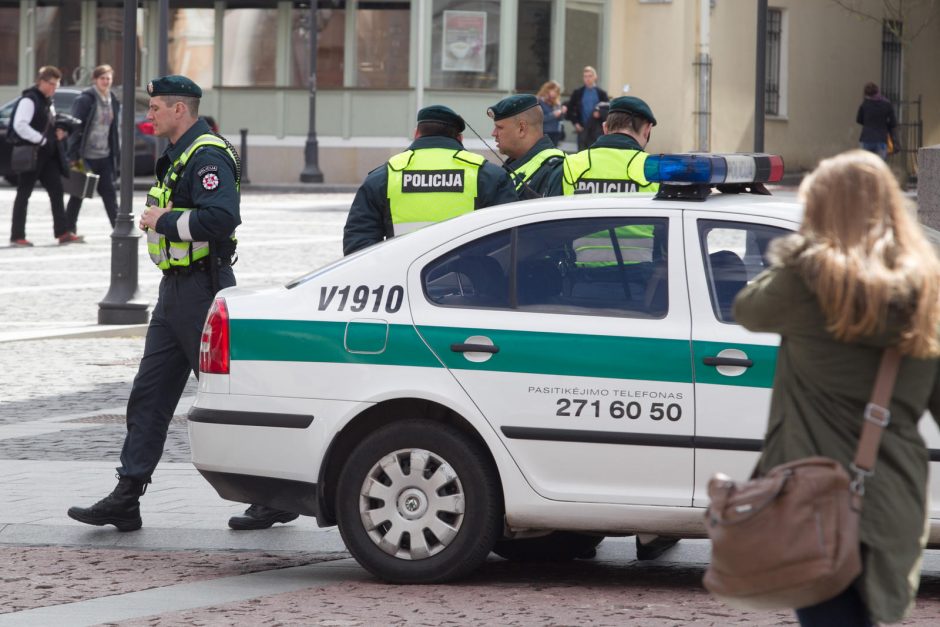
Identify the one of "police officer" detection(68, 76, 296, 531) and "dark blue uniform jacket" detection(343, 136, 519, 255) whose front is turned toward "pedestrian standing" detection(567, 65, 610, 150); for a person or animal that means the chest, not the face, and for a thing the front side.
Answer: the dark blue uniform jacket

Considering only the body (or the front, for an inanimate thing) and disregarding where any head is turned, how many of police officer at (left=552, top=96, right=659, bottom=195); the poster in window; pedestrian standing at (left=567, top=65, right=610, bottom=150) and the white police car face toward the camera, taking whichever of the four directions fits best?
2

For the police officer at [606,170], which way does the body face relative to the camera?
away from the camera

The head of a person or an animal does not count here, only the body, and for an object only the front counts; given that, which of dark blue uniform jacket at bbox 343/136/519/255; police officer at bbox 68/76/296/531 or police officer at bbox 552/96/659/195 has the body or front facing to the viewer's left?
police officer at bbox 68/76/296/531

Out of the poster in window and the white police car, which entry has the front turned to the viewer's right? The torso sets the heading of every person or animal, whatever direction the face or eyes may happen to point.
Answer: the white police car

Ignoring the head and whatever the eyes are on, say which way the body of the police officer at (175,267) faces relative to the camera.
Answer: to the viewer's left

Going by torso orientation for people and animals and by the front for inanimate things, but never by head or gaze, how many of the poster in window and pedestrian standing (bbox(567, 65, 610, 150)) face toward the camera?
2

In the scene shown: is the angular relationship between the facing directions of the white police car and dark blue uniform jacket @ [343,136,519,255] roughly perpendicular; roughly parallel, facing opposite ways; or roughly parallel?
roughly perpendicular

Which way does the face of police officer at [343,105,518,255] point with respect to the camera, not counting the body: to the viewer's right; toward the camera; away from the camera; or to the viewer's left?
away from the camera

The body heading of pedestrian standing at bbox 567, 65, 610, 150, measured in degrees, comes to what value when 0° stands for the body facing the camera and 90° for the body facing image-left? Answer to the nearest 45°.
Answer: approximately 0°

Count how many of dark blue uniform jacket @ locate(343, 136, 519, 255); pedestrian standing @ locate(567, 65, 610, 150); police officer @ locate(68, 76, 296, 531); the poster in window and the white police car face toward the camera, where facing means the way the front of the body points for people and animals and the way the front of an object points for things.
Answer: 2

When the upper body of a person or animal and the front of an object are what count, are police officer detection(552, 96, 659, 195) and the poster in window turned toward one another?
yes

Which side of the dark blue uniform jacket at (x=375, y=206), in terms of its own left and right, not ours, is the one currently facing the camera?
back

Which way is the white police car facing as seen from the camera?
to the viewer's right

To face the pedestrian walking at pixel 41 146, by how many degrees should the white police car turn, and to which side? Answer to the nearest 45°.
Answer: approximately 90° to its left
